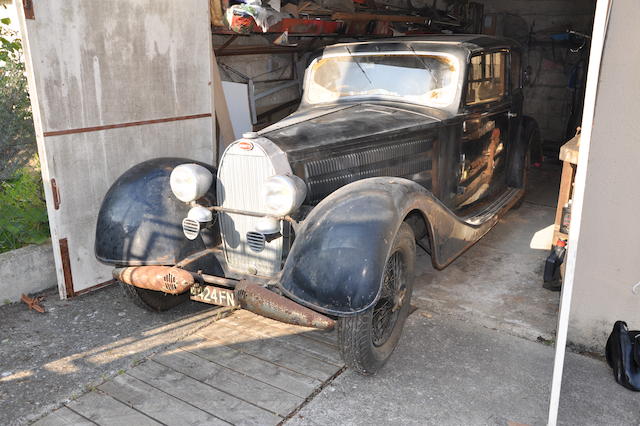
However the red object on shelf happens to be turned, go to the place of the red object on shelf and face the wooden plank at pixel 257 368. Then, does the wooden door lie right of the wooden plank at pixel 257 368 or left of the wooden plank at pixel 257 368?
right

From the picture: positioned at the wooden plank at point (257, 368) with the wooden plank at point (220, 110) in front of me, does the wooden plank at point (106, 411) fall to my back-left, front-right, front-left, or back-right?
back-left

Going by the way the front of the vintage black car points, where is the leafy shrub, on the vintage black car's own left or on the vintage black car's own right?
on the vintage black car's own right

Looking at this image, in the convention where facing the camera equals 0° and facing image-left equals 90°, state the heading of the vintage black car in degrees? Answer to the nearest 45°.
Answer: approximately 45°

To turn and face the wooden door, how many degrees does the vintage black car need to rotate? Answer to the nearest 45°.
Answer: approximately 90° to its right

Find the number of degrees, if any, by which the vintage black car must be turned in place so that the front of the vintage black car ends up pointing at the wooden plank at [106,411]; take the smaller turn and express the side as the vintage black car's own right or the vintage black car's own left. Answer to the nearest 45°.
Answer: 0° — it already faces it
